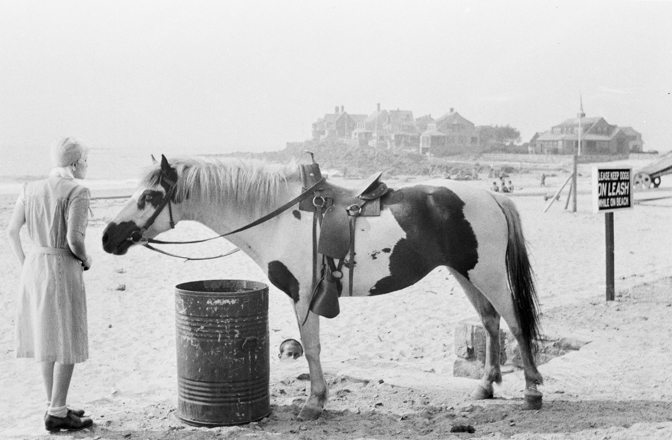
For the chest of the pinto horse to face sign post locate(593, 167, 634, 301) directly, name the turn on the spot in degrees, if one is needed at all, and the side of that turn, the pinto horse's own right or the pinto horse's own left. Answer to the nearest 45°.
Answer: approximately 135° to the pinto horse's own right

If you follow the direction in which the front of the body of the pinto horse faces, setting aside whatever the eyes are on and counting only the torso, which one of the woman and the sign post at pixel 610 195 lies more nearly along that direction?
the woman

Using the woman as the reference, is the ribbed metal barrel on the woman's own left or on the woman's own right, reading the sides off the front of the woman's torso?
on the woman's own right

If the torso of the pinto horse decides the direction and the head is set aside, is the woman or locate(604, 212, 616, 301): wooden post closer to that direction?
the woman

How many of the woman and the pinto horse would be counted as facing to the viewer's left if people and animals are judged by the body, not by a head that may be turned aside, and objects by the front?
1

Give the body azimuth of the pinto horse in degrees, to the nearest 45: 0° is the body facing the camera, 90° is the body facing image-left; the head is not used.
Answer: approximately 90°

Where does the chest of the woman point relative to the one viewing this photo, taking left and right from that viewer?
facing away from the viewer and to the right of the viewer

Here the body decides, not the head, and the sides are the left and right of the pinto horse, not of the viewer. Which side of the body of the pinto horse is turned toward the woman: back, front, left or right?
front
